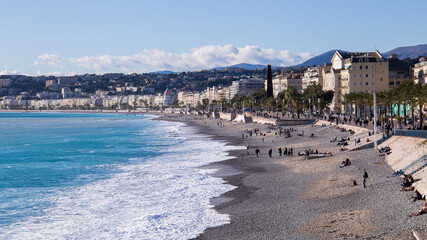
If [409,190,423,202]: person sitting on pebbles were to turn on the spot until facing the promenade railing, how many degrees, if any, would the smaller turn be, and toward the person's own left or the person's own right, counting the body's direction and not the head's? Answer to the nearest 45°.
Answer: approximately 90° to the person's own right

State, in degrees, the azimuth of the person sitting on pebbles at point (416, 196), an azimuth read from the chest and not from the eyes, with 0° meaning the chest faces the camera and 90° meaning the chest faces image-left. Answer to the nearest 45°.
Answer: approximately 90°
